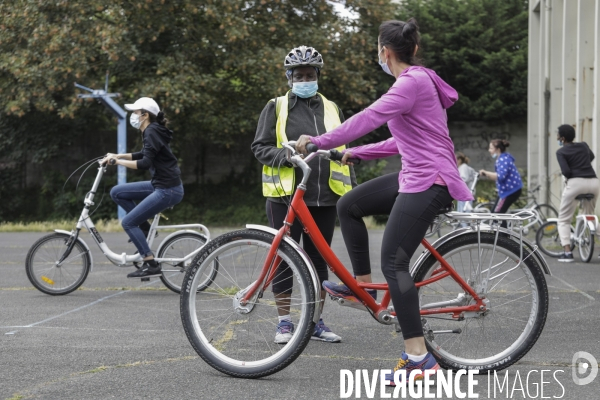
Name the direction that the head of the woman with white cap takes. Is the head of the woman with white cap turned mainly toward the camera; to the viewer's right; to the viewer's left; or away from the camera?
to the viewer's left

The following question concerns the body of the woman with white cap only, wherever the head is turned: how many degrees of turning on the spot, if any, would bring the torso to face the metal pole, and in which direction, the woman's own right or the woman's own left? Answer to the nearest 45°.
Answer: approximately 90° to the woman's own right

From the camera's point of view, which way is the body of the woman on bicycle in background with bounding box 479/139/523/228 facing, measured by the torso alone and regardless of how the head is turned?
to the viewer's left

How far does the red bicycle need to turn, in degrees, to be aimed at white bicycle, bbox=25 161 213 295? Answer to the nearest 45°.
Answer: approximately 45° to its right

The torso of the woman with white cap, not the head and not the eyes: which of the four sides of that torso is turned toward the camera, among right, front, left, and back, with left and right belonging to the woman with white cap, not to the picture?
left

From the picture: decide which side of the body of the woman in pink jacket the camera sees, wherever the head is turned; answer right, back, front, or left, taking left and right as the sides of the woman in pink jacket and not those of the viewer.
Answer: left

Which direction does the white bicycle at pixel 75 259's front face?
to the viewer's left

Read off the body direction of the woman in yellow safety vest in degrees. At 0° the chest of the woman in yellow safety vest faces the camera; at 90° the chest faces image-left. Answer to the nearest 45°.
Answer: approximately 0°
